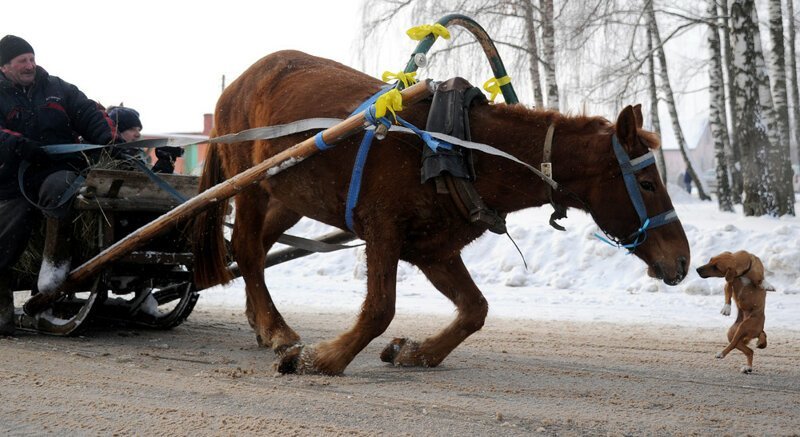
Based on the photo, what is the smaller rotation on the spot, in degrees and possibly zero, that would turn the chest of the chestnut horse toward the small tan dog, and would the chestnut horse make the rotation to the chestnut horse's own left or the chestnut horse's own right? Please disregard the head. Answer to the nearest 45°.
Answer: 0° — it already faces it

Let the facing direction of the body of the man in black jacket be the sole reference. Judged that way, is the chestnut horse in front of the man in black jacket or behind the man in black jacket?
in front

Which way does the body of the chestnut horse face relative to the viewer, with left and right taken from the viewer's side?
facing to the right of the viewer

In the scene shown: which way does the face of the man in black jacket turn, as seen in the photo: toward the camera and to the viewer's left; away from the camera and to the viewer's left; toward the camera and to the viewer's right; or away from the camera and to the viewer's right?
toward the camera and to the viewer's right

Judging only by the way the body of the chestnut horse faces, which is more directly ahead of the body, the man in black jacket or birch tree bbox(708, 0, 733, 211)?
the birch tree

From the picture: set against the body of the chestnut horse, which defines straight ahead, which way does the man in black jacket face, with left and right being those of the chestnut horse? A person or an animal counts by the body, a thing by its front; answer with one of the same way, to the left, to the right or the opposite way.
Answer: the same way

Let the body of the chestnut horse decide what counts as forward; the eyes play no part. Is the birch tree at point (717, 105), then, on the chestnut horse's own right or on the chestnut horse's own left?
on the chestnut horse's own left

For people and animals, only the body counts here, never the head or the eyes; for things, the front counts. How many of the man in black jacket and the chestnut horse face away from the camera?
0

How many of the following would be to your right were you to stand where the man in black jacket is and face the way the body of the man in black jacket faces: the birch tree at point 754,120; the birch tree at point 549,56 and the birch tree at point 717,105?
0

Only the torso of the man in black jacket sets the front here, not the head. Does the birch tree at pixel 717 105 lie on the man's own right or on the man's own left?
on the man's own left

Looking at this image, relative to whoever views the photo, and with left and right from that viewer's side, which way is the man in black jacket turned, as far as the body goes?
facing the viewer and to the right of the viewer

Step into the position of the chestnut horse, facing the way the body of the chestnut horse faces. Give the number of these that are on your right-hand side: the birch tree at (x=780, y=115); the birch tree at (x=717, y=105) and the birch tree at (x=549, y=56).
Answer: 0

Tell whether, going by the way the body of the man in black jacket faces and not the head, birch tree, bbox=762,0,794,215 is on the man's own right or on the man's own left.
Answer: on the man's own left
